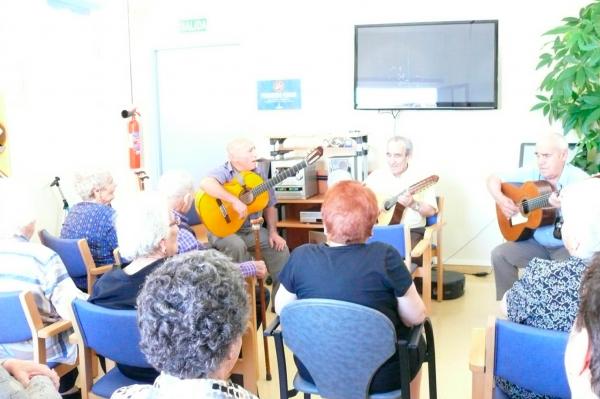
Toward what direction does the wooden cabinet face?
toward the camera

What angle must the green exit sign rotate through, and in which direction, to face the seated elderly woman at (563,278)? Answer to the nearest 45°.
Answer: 0° — it already faces them

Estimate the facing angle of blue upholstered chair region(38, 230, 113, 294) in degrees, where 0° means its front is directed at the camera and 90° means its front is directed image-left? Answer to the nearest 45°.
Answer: approximately 225°

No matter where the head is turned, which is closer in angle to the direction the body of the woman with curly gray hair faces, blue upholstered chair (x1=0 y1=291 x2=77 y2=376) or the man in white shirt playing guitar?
the man in white shirt playing guitar

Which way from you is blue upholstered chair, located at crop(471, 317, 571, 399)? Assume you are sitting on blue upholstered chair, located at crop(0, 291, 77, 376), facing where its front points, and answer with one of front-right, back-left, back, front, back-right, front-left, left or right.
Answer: right

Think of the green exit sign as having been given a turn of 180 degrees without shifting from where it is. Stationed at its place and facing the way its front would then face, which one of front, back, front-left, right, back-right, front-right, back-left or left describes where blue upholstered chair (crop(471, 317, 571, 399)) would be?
back

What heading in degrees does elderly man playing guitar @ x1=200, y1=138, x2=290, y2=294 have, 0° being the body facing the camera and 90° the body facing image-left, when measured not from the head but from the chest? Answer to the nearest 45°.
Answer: approximately 315°

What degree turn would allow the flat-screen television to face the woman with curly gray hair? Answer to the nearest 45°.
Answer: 0° — it already faces them

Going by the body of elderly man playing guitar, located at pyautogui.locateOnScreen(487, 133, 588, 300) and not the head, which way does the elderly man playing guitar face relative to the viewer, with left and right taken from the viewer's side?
facing the viewer and to the left of the viewer

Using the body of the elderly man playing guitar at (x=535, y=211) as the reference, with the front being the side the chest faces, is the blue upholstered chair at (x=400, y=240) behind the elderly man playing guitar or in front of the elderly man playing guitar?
in front

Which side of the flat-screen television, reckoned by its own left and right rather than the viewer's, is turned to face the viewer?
front

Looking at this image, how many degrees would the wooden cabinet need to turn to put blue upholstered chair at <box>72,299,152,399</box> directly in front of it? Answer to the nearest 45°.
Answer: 0° — it already faces it

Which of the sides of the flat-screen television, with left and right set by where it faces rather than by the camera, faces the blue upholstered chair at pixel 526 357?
front

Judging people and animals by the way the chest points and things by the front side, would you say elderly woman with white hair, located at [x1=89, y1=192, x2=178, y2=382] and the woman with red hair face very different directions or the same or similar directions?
same or similar directions
